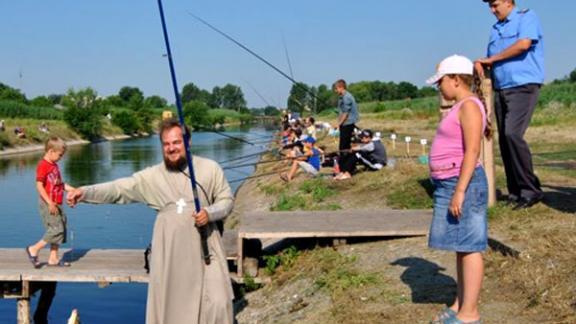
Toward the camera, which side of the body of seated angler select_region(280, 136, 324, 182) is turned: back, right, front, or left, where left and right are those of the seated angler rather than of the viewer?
left

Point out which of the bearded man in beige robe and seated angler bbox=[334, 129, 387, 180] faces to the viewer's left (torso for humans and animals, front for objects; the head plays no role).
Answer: the seated angler

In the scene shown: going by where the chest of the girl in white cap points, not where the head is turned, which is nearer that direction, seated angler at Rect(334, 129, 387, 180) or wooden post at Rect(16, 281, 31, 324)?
the wooden post

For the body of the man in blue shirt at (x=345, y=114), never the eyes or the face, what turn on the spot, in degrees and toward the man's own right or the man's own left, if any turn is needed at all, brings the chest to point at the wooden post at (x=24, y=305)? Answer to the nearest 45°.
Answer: approximately 45° to the man's own left

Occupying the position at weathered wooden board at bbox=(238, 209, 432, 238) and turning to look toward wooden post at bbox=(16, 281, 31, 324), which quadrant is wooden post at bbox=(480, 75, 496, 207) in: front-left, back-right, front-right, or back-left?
back-left

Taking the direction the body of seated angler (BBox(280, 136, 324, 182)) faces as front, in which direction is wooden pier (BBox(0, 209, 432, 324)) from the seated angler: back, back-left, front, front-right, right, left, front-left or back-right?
left

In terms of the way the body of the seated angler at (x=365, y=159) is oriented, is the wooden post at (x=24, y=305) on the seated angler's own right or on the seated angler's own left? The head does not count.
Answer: on the seated angler's own left

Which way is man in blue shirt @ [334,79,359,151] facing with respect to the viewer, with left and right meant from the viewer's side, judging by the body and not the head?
facing to the left of the viewer

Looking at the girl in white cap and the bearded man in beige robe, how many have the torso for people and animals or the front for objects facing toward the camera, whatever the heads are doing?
1

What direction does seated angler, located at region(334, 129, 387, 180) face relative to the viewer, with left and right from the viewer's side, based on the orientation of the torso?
facing to the left of the viewer

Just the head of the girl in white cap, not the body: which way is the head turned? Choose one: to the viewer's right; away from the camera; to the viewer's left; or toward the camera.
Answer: to the viewer's left
